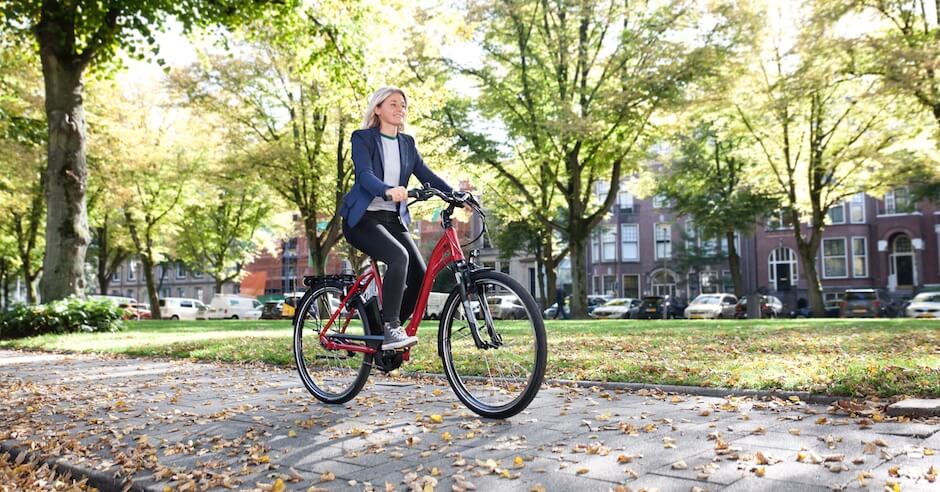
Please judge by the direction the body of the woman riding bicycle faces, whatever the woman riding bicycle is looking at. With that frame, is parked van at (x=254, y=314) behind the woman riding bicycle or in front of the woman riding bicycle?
behind

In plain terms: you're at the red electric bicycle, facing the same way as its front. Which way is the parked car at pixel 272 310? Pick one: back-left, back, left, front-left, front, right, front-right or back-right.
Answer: back-left

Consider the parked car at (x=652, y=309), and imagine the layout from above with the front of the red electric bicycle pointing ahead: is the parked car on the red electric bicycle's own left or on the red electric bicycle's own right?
on the red electric bicycle's own left

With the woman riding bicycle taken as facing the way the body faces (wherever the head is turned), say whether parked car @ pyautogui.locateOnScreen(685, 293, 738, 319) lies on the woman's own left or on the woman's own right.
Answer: on the woman's own left

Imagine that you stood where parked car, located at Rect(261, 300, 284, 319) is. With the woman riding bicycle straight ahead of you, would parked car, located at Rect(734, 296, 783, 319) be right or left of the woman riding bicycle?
left

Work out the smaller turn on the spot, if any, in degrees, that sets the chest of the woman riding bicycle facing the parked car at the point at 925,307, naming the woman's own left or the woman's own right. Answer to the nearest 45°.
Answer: approximately 90° to the woman's own left

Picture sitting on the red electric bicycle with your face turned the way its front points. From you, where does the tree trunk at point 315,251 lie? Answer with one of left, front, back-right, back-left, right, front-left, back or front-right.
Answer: back-left

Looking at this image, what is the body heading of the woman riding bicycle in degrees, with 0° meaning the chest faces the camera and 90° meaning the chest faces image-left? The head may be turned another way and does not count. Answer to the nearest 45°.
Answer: approximately 315°

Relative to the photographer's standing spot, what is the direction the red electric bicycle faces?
facing the viewer and to the right of the viewer

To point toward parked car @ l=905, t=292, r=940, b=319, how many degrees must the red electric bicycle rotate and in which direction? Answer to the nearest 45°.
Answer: approximately 90° to its left

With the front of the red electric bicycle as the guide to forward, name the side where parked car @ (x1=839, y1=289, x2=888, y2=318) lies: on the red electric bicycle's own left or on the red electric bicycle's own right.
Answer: on the red electric bicycle's own left

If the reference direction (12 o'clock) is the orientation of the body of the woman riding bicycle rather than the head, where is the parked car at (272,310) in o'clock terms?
The parked car is roughly at 7 o'clock from the woman riding bicycle.

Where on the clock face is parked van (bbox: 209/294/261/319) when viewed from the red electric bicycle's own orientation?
The parked van is roughly at 7 o'clock from the red electric bicycle.

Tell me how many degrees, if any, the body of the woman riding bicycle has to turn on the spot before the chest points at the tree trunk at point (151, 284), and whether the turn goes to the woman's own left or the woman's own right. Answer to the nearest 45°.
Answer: approximately 135° to the woman's own left

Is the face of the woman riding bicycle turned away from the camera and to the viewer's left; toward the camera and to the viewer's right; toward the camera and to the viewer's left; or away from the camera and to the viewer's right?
toward the camera and to the viewer's right

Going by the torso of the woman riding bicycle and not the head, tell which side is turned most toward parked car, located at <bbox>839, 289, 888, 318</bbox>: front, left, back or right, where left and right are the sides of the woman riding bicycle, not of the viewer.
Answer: left

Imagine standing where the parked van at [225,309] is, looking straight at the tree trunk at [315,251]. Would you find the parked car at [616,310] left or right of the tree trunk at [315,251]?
left

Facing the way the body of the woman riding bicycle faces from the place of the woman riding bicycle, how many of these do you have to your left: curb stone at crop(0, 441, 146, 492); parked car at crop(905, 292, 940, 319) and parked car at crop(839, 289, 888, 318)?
2

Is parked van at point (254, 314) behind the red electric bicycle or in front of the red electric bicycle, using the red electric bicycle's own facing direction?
behind
